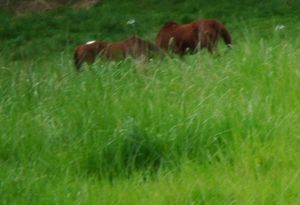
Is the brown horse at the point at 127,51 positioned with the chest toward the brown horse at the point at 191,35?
no
